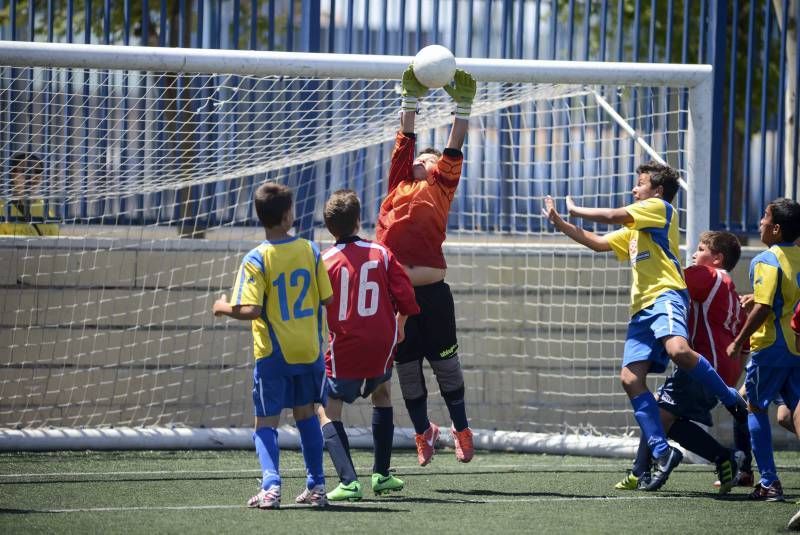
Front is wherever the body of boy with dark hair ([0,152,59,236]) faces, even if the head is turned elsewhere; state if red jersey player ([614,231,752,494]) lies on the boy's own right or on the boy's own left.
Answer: on the boy's own left

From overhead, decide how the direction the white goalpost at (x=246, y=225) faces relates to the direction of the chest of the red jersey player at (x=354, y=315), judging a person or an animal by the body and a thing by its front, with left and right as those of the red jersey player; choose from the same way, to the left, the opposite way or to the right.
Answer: the opposite way

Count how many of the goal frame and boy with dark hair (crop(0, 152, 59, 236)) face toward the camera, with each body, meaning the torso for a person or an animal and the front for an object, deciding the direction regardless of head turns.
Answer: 2

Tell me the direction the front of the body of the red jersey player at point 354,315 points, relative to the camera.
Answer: away from the camera

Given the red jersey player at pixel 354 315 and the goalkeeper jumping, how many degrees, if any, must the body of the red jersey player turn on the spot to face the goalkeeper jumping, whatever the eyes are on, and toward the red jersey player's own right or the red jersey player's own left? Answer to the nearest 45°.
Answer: approximately 45° to the red jersey player's own right

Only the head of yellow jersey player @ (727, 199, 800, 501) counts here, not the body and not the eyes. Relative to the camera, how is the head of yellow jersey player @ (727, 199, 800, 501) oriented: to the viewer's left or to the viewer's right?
to the viewer's left

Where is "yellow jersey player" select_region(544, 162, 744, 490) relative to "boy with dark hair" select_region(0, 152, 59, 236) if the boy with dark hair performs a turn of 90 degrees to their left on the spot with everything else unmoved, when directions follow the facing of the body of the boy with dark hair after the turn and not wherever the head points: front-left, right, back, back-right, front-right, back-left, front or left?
front-right

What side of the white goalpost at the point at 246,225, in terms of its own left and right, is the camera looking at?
front
